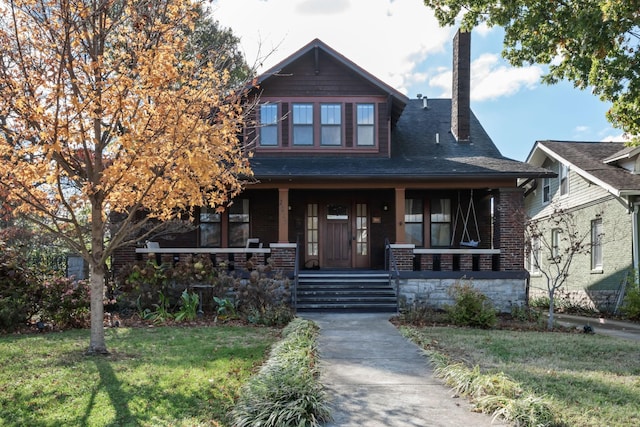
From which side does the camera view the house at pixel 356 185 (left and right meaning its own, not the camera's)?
front

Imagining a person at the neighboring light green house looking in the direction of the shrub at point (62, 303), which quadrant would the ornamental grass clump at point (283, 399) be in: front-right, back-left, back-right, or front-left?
front-left

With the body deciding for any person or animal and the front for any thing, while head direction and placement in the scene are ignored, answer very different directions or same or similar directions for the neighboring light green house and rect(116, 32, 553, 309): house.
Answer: same or similar directions

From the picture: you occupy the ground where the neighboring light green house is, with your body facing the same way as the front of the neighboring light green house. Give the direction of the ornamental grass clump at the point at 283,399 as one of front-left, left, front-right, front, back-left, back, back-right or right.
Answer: front-right

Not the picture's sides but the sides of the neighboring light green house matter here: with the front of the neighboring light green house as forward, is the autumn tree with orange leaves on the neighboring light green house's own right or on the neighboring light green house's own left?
on the neighboring light green house's own right

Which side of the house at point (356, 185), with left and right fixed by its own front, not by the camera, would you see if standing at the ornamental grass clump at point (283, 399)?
front

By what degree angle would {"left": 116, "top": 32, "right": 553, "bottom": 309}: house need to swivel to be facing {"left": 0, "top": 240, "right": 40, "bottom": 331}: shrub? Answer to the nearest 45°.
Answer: approximately 45° to its right

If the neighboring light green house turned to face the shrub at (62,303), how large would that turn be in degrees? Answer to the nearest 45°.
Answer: approximately 90° to its right

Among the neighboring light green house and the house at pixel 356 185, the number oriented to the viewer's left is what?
0

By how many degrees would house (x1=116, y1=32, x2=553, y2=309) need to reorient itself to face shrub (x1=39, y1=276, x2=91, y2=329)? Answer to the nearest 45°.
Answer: approximately 45° to its right

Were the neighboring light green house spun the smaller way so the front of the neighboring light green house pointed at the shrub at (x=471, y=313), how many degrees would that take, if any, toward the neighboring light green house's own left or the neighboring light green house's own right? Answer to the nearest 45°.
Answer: approximately 45° to the neighboring light green house's own right
